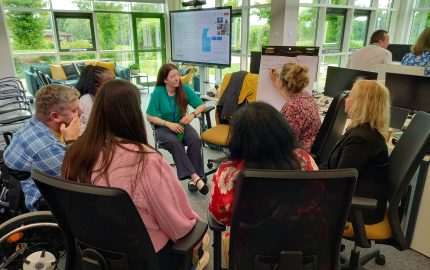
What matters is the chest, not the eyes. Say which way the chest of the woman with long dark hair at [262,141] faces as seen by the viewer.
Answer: away from the camera

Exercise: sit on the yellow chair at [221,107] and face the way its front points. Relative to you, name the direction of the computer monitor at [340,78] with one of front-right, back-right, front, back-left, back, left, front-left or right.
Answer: back-left

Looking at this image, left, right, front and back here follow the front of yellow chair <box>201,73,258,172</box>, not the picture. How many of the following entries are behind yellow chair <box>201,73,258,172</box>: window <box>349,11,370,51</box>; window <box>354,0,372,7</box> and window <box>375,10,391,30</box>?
3

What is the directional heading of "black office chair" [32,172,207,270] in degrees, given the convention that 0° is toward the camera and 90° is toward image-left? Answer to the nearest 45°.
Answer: approximately 225°

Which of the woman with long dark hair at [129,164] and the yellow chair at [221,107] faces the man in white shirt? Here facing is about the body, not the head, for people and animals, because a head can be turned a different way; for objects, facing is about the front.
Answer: the woman with long dark hair

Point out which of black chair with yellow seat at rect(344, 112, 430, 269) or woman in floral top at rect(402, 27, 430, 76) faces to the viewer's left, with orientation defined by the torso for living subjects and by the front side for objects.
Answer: the black chair with yellow seat

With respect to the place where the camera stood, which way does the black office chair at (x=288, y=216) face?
facing away from the viewer

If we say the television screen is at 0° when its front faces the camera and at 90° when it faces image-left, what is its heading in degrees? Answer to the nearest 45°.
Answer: approximately 45°

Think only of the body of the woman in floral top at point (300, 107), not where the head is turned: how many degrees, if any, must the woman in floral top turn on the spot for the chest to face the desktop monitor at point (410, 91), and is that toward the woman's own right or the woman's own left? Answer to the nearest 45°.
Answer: approximately 90° to the woman's own right

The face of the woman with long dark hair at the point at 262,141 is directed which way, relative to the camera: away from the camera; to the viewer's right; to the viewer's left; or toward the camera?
away from the camera

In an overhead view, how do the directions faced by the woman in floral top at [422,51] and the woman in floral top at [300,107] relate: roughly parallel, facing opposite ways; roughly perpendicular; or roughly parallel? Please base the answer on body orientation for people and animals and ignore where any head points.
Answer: roughly parallel

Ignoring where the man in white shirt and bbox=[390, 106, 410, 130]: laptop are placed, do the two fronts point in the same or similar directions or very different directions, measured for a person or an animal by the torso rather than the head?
very different directions

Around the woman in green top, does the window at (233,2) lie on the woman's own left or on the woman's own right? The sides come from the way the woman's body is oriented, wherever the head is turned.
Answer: on the woman's own left

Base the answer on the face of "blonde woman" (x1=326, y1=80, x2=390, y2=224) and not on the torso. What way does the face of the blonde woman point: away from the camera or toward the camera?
away from the camera
